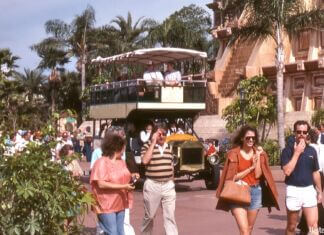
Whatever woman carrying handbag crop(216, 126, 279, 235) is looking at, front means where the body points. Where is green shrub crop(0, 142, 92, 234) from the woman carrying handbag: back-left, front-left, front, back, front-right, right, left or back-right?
front-right

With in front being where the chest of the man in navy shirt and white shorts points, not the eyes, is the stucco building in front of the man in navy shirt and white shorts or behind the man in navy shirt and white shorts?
behind

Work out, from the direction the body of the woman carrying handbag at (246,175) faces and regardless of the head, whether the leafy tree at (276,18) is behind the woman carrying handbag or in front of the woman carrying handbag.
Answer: behind

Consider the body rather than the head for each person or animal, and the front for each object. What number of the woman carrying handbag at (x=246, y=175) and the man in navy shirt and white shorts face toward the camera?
2

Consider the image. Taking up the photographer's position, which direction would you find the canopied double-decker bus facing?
facing the viewer and to the right of the viewer

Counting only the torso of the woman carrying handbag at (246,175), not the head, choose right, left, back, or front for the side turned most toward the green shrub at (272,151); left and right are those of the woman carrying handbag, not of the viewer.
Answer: back

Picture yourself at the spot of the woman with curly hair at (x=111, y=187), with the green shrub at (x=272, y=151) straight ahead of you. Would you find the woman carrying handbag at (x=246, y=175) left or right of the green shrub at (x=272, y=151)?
right

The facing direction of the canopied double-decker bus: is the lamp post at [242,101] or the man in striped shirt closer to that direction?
the man in striped shirt

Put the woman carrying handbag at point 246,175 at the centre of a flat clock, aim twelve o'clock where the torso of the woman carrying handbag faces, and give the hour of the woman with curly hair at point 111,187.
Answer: The woman with curly hair is roughly at 2 o'clock from the woman carrying handbag.
